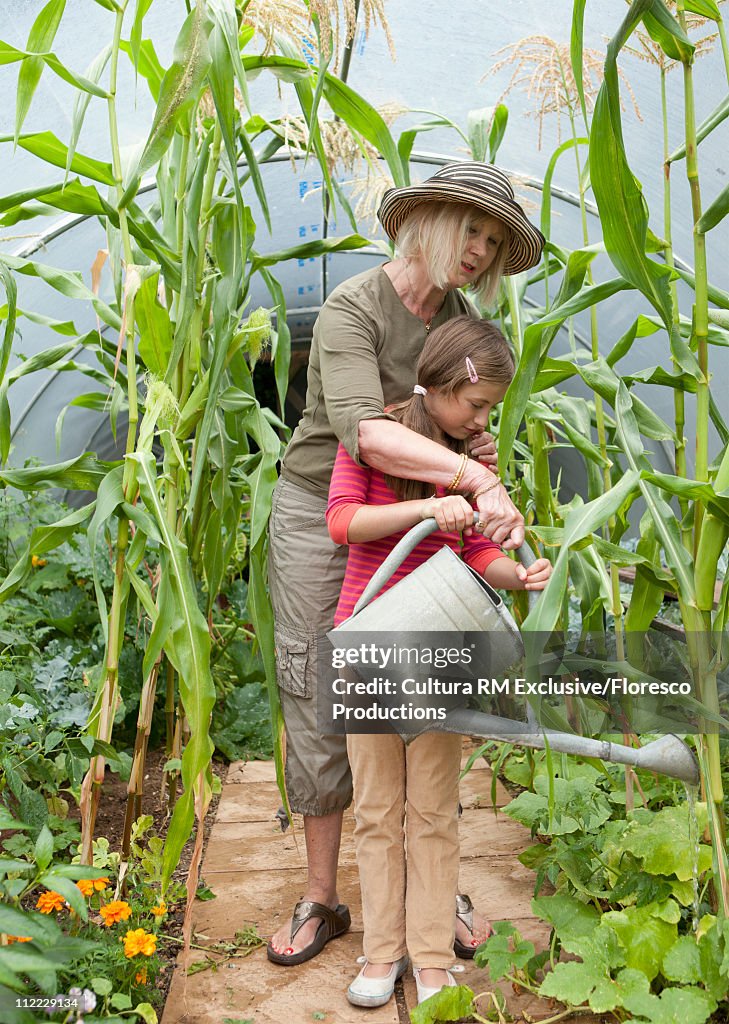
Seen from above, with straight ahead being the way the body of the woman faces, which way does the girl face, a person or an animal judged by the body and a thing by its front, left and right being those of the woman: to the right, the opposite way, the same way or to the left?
the same way

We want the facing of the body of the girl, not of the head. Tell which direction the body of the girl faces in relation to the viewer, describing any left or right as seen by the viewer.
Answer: facing the viewer and to the right of the viewer

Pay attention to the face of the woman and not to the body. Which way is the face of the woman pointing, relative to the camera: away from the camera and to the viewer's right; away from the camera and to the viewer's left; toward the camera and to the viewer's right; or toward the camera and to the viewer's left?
toward the camera and to the viewer's right
